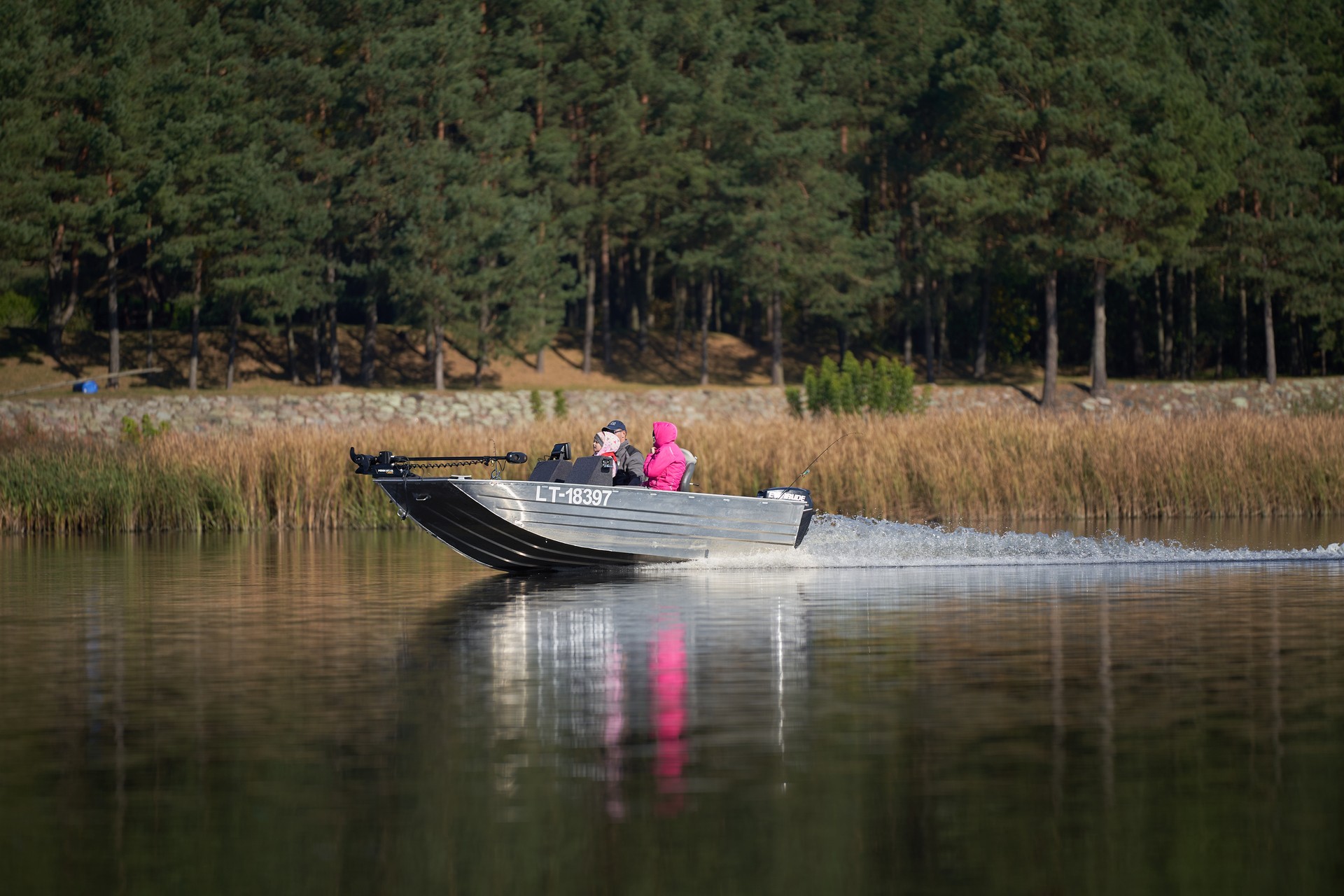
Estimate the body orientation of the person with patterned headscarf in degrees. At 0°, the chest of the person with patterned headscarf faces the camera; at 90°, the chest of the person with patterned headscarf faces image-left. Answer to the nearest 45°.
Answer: approximately 90°

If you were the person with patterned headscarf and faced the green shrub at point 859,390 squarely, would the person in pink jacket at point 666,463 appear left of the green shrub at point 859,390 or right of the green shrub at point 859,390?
right

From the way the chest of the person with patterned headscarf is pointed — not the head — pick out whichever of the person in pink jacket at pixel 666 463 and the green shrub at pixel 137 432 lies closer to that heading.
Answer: the green shrub

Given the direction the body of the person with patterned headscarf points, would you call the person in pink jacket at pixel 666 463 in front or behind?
behind

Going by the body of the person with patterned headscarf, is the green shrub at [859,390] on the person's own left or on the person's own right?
on the person's own right
